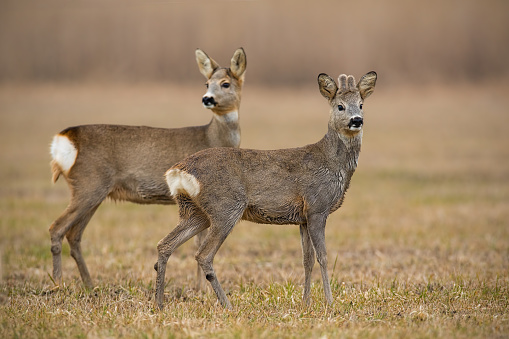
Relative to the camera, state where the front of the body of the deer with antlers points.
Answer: to the viewer's right

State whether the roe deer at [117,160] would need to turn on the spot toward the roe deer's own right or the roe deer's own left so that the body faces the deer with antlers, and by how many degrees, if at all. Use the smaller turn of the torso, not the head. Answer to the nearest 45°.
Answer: approximately 45° to the roe deer's own right

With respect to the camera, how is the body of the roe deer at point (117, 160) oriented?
to the viewer's right

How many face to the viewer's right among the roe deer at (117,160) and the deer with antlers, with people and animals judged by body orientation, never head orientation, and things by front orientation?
2
